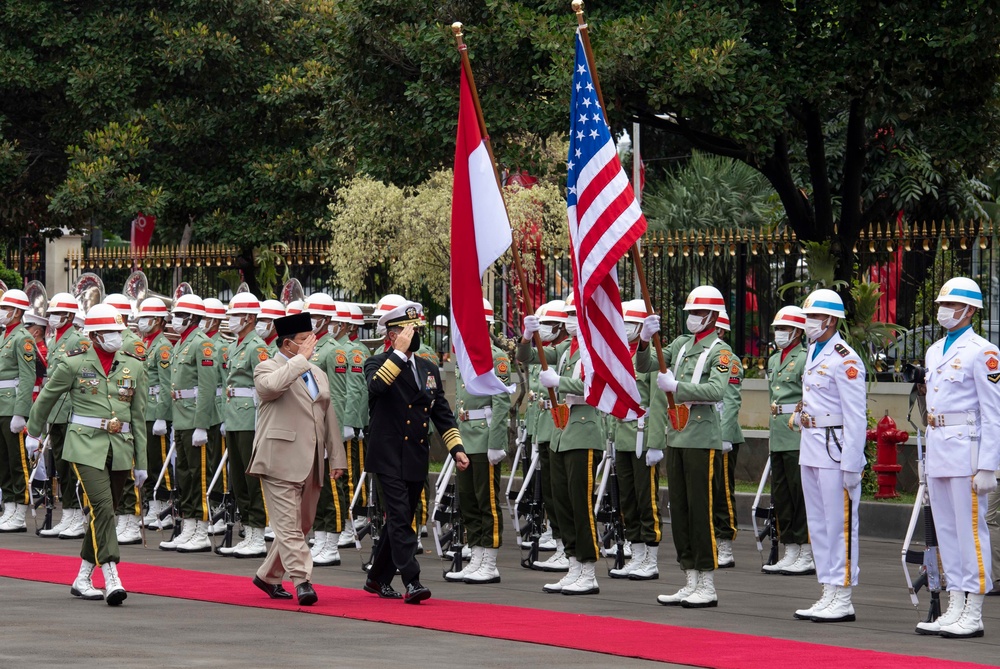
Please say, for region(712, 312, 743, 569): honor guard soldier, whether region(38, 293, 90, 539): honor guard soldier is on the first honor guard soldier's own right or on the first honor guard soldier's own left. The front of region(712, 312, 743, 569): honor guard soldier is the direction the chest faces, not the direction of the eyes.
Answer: on the first honor guard soldier's own right

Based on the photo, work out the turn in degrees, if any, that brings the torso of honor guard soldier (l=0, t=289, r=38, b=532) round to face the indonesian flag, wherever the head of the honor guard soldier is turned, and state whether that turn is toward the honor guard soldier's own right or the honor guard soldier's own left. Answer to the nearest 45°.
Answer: approximately 90° to the honor guard soldier's own left

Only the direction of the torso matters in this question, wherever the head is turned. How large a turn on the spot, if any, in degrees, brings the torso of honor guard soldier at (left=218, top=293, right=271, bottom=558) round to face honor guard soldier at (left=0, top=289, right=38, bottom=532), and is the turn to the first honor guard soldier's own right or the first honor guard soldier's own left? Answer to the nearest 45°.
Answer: approximately 90° to the first honor guard soldier's own right

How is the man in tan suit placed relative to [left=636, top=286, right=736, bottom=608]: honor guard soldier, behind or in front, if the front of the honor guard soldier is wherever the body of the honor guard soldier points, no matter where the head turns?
in front

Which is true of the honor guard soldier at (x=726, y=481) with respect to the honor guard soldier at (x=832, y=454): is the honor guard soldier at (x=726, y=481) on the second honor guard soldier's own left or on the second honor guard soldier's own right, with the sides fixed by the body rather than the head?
on the second honor guard soldier's own right

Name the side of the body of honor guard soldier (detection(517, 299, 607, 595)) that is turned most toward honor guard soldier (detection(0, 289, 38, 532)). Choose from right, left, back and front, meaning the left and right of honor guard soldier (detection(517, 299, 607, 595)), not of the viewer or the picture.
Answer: right

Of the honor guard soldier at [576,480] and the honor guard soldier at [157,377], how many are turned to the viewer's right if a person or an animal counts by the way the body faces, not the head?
0

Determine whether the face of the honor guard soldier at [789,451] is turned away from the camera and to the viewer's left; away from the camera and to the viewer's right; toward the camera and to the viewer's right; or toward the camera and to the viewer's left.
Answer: toward the camera and to the viewer's left
